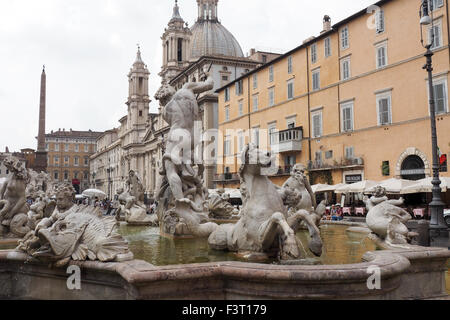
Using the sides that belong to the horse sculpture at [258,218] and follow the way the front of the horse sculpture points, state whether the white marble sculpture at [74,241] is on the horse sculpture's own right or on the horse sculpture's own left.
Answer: on the horse sculpture's own right

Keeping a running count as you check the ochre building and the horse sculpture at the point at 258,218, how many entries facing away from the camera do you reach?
0

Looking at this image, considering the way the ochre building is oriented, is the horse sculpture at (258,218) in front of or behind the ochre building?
in front

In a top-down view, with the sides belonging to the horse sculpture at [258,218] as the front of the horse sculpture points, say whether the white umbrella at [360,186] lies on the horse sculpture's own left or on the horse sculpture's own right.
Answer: on the horse sculpture's own left

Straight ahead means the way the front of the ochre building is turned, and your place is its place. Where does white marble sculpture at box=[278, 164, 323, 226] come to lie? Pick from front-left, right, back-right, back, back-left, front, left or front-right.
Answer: front-left

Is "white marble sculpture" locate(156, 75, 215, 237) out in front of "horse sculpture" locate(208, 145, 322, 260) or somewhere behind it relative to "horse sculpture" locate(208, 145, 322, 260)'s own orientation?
behind

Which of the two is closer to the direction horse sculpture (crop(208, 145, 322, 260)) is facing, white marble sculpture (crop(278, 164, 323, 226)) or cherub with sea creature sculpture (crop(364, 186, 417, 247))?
the cherub with sea creature sculpture

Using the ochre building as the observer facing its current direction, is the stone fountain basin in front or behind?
in front

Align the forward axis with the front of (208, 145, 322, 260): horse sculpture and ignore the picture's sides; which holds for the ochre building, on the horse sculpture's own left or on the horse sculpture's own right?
on the horse sculpture's own left

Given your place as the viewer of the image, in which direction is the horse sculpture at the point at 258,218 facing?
facing the viewer and to the right of the viewer

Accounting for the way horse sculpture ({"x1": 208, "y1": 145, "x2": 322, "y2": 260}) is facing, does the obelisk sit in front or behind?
behind

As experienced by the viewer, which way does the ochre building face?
facing the viewer and to the left of the viewer
